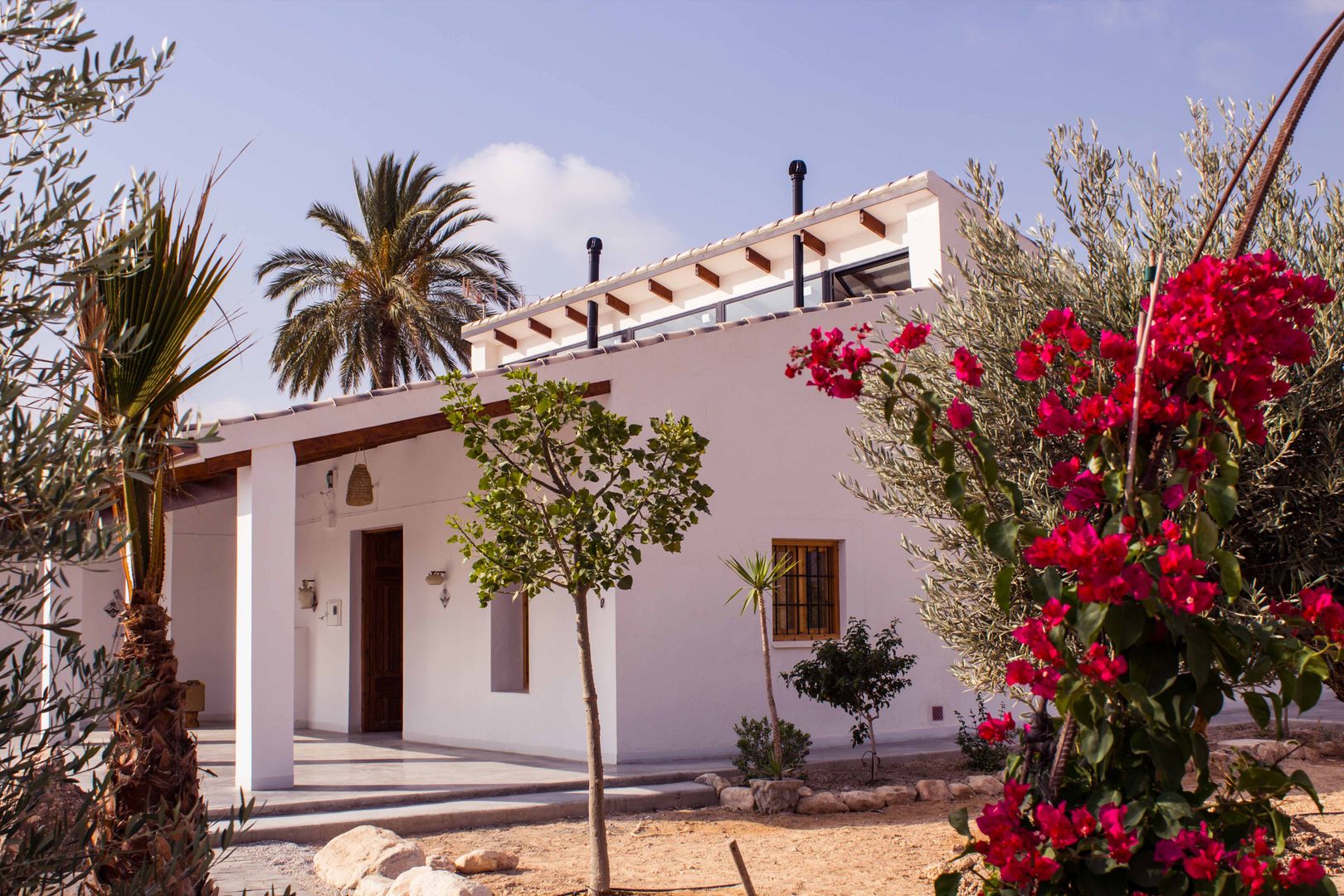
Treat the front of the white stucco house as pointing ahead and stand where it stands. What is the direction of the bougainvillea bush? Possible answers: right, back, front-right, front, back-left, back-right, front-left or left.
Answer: front-left

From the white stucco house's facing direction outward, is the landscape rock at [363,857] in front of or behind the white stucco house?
in front

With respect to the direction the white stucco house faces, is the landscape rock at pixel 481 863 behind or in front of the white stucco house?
in front

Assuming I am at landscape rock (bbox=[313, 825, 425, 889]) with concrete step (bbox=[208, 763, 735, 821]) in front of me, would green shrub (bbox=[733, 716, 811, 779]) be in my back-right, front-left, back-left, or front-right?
front-right

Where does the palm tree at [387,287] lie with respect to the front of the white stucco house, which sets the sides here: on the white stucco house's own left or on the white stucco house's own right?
on the white stucco house's own right

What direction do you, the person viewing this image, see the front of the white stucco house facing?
facing the viewer and to the left of the viewer

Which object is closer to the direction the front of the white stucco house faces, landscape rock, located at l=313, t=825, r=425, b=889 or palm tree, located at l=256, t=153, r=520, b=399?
the landscape rock

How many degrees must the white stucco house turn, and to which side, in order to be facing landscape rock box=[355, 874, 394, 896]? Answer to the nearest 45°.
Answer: approximately 45° to its left
